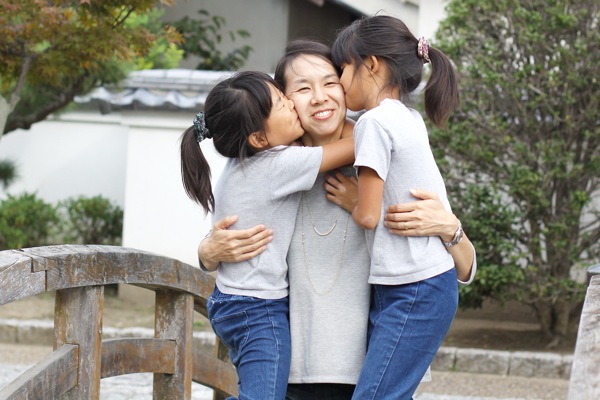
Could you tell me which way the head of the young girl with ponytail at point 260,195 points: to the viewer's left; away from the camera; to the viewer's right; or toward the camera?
to the viewer's right

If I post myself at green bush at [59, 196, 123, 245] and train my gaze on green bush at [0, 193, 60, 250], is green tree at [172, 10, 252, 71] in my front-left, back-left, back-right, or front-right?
back-right

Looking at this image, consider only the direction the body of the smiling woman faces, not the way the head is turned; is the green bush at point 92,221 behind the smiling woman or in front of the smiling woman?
behind

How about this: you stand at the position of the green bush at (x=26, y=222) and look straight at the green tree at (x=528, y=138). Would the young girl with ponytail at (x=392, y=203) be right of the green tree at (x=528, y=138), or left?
right

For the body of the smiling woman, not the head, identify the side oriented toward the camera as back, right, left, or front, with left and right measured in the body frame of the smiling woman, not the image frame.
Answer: front

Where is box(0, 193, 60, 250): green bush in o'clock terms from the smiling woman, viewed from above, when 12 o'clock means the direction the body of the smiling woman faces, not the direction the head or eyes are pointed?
The green bush is roughly at 5 o'clock from the smiling woman.

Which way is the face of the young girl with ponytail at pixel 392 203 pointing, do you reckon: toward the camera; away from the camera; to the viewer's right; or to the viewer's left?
to the viewer's left

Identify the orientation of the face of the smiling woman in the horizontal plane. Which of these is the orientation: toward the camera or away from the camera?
toward the camera
